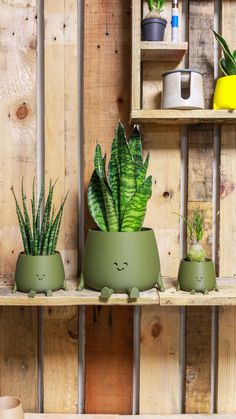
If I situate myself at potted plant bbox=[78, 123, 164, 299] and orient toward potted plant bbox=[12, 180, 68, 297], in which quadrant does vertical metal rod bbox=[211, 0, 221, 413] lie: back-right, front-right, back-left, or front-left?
back-right

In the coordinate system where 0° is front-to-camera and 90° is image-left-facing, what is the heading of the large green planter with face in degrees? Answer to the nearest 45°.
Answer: approximately 0°
